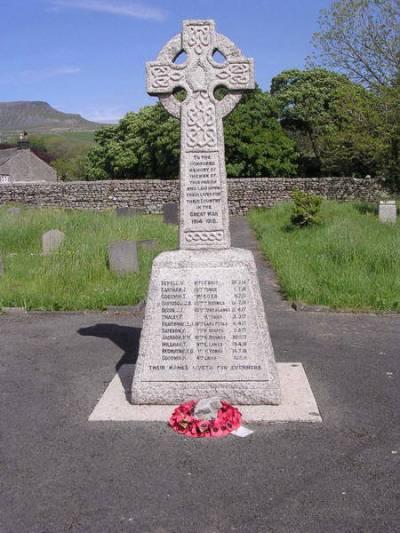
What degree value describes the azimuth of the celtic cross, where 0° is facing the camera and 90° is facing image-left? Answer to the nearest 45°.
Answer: approximately 0°

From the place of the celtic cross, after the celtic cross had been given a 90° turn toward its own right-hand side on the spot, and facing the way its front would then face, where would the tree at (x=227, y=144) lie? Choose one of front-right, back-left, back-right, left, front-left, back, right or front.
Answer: right

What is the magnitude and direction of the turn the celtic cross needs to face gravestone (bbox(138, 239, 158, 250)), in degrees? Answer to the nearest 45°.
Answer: approximately 180°

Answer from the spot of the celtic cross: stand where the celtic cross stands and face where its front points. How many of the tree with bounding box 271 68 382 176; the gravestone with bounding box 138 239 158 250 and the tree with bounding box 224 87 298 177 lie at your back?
3

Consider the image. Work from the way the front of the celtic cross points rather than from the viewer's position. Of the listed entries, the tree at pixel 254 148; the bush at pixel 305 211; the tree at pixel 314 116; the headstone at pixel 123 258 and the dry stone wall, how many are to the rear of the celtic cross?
5

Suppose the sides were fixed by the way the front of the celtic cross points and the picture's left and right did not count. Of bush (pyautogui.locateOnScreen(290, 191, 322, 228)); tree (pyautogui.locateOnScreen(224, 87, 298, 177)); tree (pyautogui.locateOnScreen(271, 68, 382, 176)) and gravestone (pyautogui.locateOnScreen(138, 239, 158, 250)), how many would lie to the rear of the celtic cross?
4

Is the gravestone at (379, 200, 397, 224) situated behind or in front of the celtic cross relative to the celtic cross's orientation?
behind

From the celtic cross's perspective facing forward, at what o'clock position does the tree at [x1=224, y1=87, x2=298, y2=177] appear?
The tree is roughly at 6 o'clock from the celtic cross.

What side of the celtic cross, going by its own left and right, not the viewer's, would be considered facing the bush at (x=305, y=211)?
back

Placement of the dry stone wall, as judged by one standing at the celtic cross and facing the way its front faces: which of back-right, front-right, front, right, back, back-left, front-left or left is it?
back

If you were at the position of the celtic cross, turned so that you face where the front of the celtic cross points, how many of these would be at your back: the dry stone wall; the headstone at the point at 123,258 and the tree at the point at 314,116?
3

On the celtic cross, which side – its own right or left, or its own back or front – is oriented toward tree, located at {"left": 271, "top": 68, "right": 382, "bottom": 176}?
back
